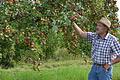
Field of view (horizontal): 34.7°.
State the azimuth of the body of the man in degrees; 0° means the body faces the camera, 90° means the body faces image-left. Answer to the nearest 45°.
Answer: approximately 45°
